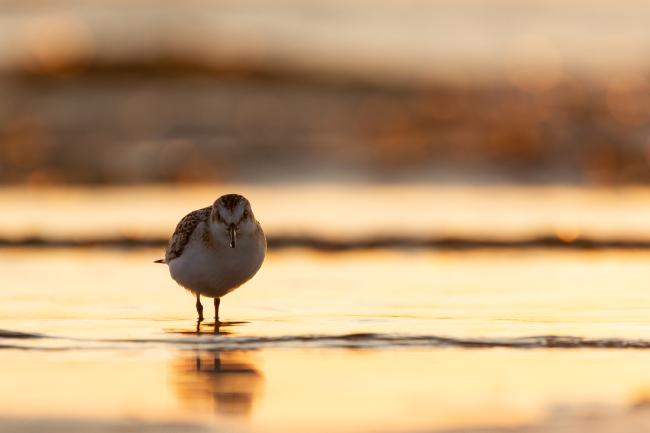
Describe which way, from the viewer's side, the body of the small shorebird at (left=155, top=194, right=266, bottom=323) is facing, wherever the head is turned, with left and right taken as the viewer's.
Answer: facing the viewer and to the right of the viewer
